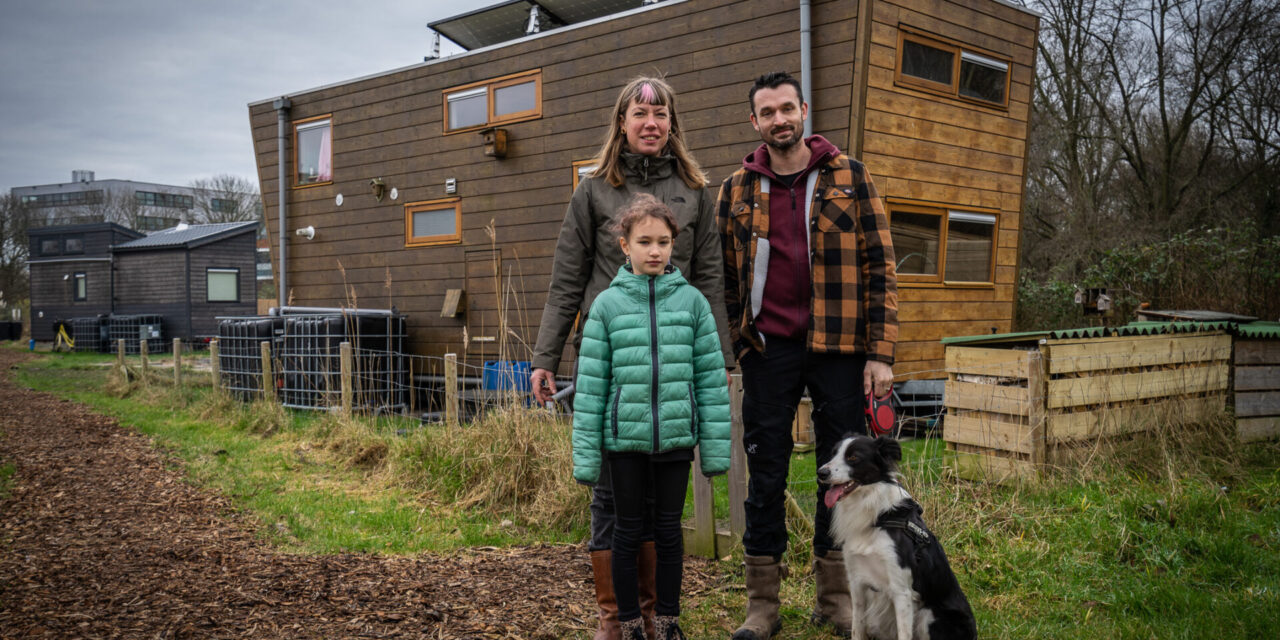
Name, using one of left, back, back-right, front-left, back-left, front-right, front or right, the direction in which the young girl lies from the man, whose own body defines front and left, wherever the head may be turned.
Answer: front-right

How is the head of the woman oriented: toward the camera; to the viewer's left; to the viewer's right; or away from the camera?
toward the camera

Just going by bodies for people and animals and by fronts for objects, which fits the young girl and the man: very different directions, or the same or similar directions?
same or similar directions

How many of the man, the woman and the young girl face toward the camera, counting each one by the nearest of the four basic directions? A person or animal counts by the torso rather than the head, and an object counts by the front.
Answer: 3

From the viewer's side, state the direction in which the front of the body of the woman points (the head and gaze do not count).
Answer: toward the camera

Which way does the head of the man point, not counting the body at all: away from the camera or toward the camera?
toward the camera

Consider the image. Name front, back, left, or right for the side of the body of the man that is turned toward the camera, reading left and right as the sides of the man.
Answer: front

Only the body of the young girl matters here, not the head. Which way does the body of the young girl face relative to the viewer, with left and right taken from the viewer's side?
facing the viewer

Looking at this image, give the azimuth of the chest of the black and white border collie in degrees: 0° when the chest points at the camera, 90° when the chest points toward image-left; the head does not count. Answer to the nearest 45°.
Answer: approximately 45°
